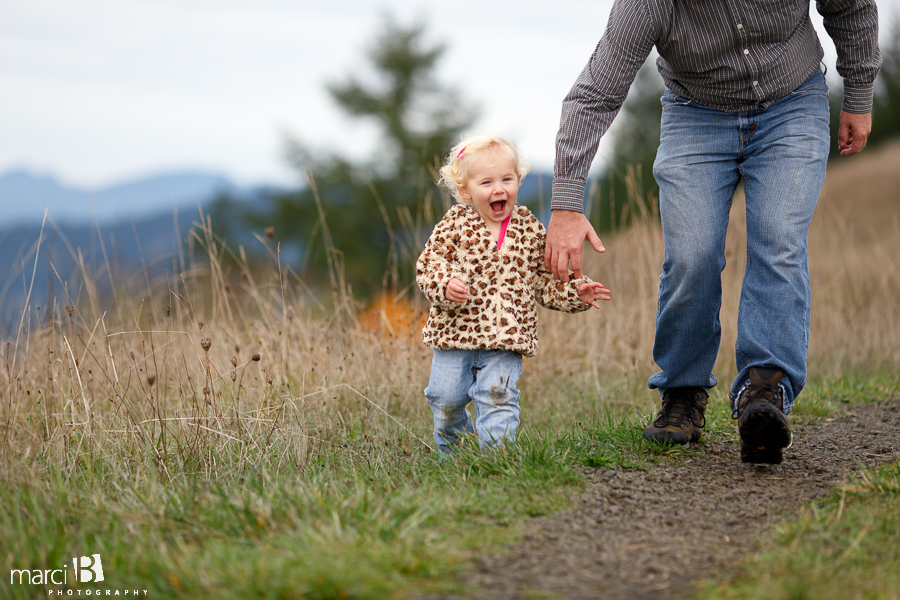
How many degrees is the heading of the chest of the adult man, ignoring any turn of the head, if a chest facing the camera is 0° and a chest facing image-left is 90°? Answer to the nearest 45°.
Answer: approximately 0°

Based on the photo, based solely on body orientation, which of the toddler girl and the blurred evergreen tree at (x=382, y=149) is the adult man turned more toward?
the toddler girl

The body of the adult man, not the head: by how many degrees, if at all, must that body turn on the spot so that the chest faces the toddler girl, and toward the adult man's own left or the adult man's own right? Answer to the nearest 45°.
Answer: approximately 90° to the adult man's own right
